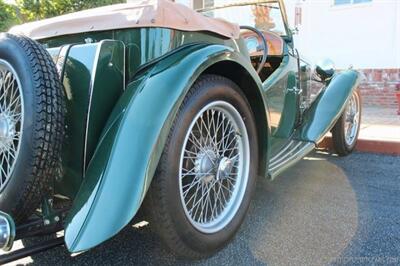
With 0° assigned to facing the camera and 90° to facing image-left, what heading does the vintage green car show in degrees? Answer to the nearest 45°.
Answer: approximately 225°
